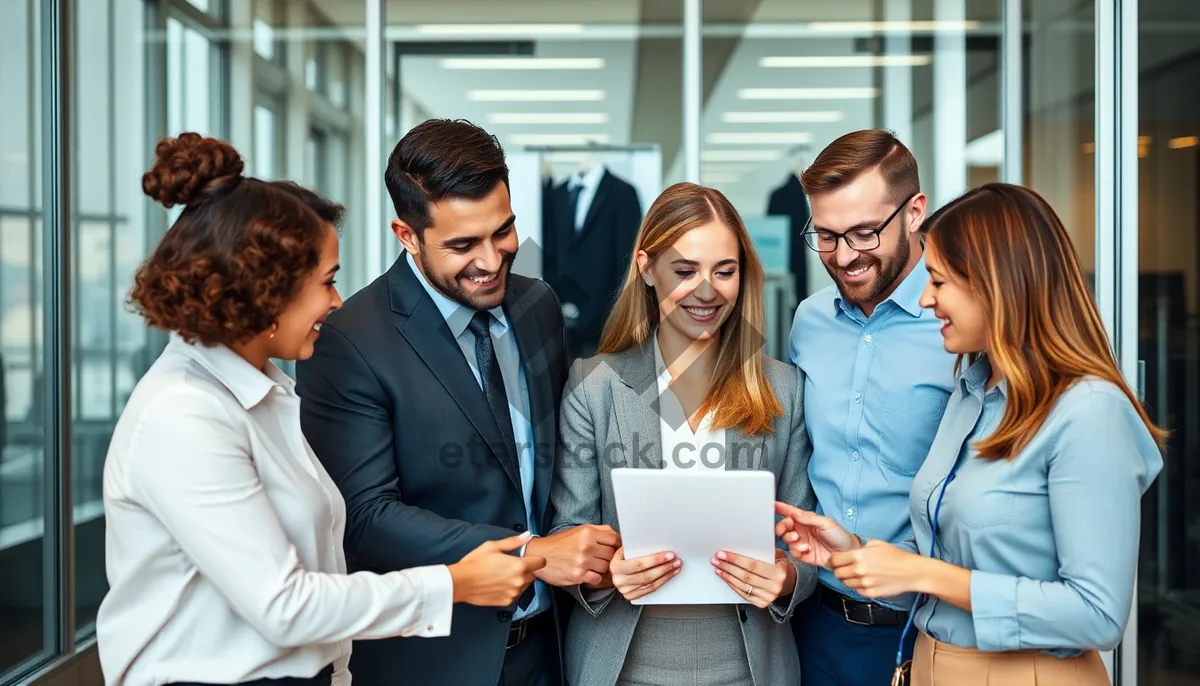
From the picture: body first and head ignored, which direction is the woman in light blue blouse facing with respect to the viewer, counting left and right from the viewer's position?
facing to the left of the viewer

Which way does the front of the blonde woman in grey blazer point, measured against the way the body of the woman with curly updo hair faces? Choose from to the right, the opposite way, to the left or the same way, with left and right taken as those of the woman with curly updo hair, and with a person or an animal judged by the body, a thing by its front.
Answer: to the right

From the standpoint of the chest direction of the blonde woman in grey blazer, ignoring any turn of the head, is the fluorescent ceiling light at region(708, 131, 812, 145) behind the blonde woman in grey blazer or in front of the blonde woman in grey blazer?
behind

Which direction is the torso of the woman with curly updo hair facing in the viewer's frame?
to the viewer's right

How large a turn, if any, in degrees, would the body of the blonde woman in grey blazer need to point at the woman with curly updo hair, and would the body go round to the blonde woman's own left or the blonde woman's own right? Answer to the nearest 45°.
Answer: approximately 45° to the blonde woman's own right

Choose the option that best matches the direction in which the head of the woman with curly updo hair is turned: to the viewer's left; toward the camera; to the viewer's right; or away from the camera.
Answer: to the viewer's right

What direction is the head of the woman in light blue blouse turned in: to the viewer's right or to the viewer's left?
to the viewer's left

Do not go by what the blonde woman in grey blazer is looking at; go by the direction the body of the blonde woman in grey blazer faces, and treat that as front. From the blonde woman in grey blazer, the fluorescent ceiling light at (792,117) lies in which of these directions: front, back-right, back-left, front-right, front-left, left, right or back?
back

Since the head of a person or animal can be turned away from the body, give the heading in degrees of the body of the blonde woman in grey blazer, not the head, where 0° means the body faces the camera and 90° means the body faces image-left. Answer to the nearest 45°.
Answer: approximately 0°

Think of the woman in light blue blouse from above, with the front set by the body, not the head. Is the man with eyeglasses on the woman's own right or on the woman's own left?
on the woman's own right

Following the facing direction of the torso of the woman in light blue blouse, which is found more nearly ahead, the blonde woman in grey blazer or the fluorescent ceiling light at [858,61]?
the blonde woman in grey blazer
